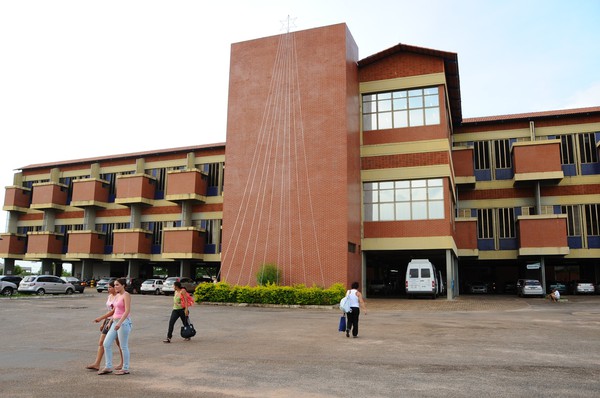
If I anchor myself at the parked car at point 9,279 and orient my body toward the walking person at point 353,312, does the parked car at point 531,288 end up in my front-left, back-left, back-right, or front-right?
front-left

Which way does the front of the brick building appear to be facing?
toward the camera

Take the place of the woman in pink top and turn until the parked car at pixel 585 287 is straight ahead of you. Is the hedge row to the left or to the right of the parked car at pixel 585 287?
left

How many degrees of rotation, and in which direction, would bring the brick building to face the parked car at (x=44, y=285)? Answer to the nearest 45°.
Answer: approximately 90° to its right
